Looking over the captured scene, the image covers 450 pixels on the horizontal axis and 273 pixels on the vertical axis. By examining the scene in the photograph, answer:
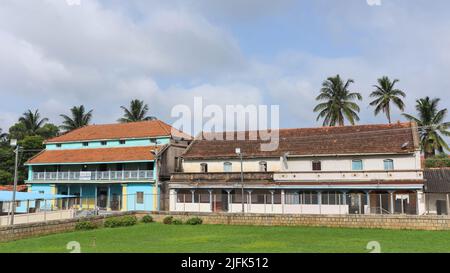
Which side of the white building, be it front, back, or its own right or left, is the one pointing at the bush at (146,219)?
right

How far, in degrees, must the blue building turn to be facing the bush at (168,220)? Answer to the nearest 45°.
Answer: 0° — it already faces it

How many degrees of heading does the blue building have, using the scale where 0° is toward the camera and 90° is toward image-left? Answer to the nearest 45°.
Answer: approximately 0°

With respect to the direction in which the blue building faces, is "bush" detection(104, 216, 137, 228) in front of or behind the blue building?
in front

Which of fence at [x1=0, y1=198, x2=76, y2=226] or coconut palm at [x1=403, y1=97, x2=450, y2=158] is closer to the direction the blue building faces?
the fence

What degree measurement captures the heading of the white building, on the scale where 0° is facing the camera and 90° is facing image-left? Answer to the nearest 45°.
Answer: approximately 0°

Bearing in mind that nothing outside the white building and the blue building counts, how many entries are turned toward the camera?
2

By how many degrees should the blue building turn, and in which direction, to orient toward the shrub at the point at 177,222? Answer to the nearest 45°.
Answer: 0° — it already faces it

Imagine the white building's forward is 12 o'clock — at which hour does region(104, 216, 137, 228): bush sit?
The bush is roughly at 2 o'clock from the white building.

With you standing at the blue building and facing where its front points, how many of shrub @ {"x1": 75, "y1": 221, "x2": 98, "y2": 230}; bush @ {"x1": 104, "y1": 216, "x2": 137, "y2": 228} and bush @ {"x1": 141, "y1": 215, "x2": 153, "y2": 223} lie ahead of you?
3

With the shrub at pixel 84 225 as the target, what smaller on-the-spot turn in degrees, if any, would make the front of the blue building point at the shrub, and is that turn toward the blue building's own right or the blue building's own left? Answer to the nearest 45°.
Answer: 0° — it already faces it

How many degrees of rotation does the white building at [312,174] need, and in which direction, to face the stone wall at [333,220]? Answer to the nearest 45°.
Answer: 0° — it already faces it

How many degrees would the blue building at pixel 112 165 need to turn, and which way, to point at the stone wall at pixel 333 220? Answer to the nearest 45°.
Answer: approximately 45° to its left
